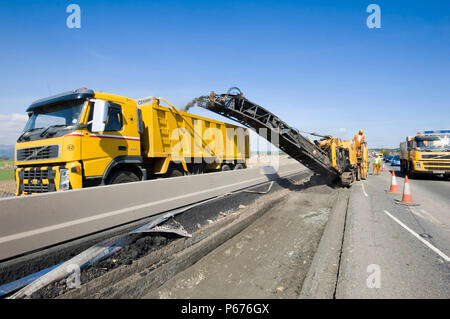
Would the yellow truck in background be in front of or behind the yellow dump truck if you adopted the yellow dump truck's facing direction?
behind

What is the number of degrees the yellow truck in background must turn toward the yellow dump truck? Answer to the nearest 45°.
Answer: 0° — it already faces it

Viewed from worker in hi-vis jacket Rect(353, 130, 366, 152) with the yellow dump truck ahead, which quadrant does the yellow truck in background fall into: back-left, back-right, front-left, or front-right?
back-left

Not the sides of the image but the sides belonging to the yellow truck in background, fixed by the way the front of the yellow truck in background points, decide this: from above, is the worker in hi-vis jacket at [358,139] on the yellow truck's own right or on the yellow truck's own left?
on the yellow truck's own right

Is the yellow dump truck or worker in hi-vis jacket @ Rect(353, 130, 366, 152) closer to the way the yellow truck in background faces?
the yellow dump truck

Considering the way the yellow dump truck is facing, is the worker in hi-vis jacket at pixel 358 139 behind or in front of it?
behind

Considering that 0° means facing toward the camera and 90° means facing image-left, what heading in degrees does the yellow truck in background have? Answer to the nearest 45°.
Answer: approximately 0°

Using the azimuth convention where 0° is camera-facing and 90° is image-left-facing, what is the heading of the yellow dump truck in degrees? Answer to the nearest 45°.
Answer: approximately 45°

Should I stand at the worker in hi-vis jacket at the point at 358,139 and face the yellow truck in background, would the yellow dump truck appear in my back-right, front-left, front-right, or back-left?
back-right
